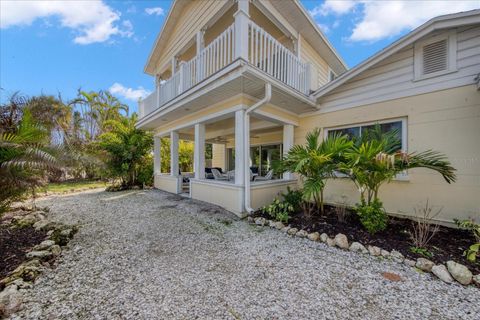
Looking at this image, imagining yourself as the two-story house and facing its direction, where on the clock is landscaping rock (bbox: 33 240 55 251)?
The landscaping rock is roughly at 12 o'clock from the two-story house.

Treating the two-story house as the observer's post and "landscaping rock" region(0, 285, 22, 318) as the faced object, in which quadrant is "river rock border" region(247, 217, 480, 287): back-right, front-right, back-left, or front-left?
front-left

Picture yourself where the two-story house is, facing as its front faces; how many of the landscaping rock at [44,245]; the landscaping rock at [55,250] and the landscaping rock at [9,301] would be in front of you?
3

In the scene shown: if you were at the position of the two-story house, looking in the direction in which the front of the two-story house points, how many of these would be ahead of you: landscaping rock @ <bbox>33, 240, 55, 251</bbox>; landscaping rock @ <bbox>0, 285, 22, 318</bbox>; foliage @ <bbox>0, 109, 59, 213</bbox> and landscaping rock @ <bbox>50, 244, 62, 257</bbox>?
4

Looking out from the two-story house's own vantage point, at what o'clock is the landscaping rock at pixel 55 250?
The landscaping rock is roughly at 12 o'clock from the two-story house.

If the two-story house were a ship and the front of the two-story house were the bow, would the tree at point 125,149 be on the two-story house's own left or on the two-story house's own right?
on the two-story house's own right
